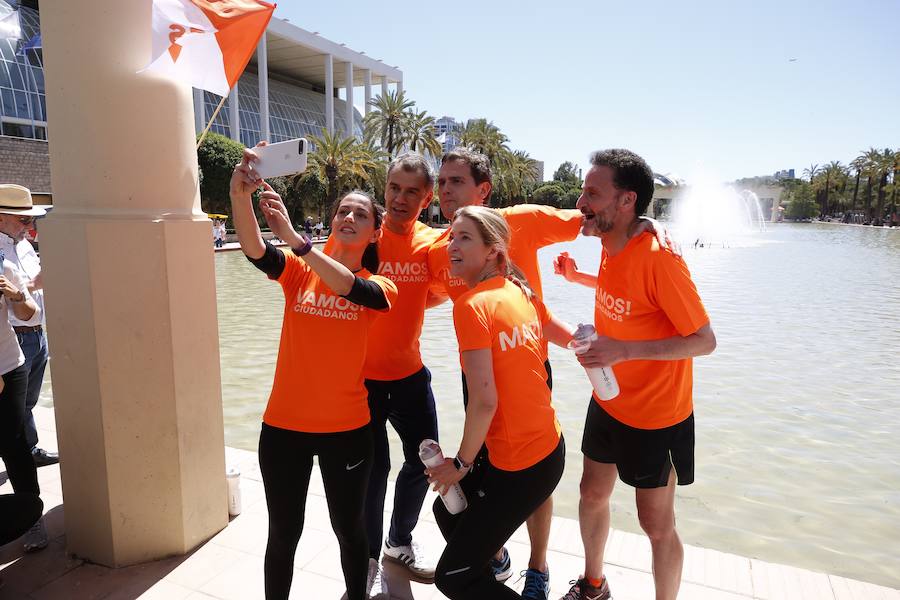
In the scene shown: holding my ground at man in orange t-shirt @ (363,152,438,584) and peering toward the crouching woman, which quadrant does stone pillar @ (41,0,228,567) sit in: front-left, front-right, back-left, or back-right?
back-right

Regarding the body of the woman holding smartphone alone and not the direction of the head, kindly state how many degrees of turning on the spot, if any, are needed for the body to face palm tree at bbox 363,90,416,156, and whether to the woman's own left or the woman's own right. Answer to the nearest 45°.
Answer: approximately 180°

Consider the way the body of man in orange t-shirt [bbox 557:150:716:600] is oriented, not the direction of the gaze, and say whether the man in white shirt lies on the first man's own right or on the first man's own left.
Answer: on the first man's own right

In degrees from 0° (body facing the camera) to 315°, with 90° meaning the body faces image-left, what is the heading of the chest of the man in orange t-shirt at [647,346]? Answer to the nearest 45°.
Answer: approximately 45°

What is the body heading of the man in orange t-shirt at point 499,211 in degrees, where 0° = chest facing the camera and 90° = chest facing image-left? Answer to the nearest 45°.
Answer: approximately 45°

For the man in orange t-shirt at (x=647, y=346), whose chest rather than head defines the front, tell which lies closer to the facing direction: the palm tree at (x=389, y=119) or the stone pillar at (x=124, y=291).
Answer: the stone pillar

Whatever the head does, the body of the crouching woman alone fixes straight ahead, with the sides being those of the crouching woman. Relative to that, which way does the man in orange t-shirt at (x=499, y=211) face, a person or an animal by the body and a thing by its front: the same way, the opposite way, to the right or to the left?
to the left

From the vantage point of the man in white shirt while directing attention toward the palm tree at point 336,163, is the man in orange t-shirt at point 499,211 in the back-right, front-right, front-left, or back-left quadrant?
back-right

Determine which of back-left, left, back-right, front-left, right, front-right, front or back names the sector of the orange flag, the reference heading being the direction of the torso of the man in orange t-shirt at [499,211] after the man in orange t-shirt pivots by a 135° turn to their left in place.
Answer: back

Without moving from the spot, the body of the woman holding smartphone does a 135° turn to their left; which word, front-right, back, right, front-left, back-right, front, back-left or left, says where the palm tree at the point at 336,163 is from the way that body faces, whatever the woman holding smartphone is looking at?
front-left

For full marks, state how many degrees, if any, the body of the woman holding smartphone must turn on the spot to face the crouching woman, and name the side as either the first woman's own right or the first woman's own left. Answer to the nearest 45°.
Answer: approximately 45° to the first woman's own left

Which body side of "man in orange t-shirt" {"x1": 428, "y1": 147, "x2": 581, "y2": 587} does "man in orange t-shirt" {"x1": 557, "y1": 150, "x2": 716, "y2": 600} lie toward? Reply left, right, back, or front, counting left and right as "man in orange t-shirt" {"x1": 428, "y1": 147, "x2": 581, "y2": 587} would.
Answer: left
